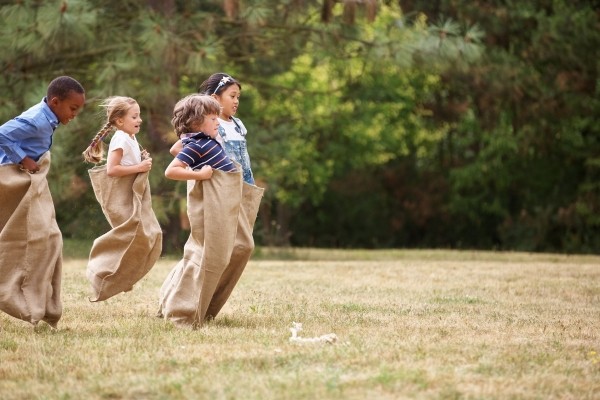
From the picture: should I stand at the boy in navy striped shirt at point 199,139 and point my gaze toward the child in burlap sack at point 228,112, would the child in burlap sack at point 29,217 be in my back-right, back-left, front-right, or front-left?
back-left

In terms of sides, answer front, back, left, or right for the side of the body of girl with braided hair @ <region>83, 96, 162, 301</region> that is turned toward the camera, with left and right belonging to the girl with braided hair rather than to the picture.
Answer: right

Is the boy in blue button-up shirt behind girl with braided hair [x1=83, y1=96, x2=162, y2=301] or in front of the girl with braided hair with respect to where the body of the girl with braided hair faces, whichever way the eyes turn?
behind

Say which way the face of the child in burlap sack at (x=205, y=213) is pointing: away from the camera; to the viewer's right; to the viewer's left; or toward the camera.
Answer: to the viewer's right

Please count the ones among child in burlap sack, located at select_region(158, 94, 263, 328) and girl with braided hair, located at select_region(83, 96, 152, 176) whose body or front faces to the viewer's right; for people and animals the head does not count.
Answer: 2

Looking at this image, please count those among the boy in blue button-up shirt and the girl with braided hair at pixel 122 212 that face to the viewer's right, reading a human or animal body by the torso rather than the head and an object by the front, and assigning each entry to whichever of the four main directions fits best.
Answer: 2

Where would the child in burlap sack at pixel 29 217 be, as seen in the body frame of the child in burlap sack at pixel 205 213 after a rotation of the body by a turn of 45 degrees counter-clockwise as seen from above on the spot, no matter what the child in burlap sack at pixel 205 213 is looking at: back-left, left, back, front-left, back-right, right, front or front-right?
back-left

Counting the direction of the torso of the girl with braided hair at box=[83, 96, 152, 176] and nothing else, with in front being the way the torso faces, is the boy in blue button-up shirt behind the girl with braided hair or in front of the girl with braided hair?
behind

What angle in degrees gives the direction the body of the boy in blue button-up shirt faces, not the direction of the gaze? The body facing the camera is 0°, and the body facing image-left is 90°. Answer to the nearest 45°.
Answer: approximately 270°

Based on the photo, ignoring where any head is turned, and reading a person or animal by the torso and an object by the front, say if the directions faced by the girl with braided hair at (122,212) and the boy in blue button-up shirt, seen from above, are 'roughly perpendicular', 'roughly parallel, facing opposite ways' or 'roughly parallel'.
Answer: roughly parallel
